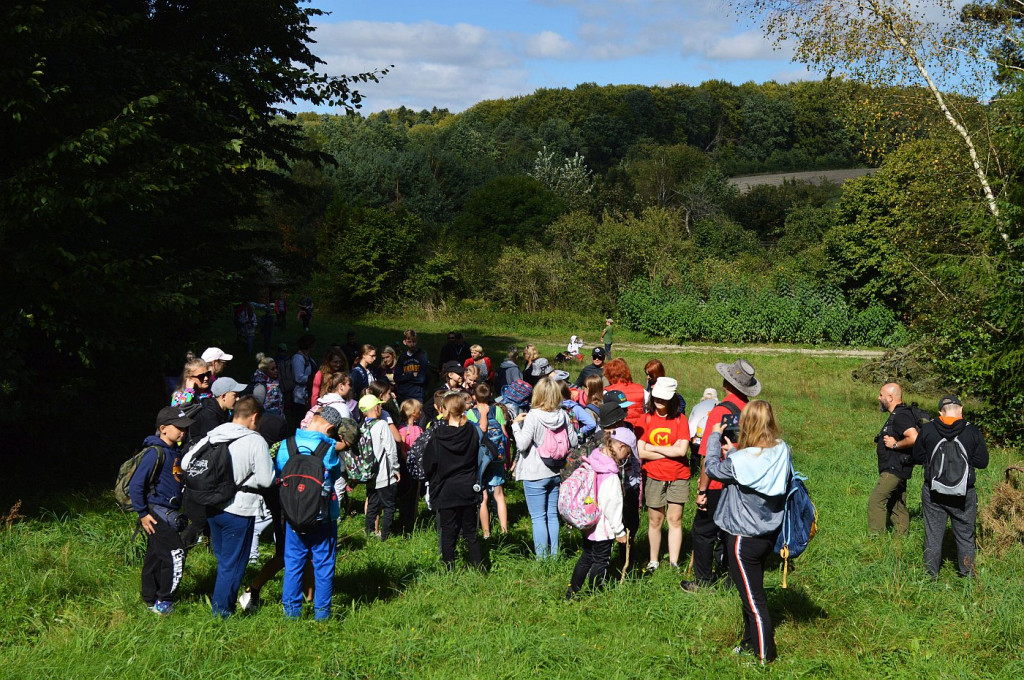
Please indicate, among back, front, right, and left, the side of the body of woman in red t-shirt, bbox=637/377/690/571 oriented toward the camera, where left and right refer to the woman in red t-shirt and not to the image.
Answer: front

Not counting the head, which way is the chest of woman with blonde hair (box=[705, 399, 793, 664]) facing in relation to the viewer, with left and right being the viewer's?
facing away from the viewer and to the left of the viewer

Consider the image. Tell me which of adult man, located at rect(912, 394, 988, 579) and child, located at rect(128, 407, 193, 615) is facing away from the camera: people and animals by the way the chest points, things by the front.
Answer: the adult man

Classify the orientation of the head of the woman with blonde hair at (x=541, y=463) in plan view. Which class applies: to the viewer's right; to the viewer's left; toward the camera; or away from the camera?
away from the camera

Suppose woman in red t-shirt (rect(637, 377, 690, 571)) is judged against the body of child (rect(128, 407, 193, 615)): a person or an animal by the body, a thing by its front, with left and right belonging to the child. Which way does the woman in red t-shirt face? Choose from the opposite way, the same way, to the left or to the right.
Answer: to the right

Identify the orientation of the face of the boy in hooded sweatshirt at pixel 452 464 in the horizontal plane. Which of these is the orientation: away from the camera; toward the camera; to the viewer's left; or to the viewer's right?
away from the camera

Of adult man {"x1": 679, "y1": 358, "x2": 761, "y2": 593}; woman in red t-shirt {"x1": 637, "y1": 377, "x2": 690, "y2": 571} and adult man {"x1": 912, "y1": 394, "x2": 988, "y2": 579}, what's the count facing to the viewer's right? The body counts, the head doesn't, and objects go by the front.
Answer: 0

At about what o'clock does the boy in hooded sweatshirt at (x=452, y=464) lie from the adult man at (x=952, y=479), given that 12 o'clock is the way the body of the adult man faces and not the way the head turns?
The boy in hooded sweatshirt is roughly at 8 o'clock from the adult man.

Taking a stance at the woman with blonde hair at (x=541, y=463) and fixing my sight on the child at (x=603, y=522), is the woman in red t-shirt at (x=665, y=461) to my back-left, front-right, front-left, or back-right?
front-left

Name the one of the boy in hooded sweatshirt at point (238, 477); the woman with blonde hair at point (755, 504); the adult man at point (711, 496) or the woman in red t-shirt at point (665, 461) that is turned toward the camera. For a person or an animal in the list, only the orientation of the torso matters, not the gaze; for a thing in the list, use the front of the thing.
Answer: the woman in red t-shirt

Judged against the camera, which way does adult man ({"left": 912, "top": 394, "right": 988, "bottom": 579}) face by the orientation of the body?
away from the camera

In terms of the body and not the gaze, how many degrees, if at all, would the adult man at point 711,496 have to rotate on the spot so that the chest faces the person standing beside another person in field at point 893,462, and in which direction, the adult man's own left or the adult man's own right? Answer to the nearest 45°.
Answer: approximately 135° to the adult man's own right

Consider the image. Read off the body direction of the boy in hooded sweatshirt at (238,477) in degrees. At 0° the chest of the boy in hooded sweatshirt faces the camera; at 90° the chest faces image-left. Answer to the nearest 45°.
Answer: approximately 225°

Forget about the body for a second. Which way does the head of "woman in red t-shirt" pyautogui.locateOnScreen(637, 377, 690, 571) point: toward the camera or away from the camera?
toward the camera

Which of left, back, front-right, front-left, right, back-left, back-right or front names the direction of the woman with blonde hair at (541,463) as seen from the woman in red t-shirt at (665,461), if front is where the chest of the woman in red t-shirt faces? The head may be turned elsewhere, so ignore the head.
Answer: right

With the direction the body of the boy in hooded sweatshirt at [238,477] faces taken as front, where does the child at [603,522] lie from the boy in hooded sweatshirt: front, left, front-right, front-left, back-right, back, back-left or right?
front-right

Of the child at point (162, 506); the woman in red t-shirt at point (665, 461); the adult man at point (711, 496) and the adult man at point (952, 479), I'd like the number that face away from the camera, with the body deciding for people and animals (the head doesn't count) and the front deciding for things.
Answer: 1

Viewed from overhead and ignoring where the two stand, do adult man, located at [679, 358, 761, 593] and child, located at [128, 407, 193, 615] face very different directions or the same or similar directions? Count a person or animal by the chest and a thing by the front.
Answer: very different directions

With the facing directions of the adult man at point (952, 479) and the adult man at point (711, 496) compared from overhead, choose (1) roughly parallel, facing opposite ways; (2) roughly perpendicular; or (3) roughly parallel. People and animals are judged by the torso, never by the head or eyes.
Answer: roughly perpendicular

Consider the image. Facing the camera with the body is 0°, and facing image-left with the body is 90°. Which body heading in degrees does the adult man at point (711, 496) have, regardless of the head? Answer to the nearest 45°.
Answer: approximately 90°
